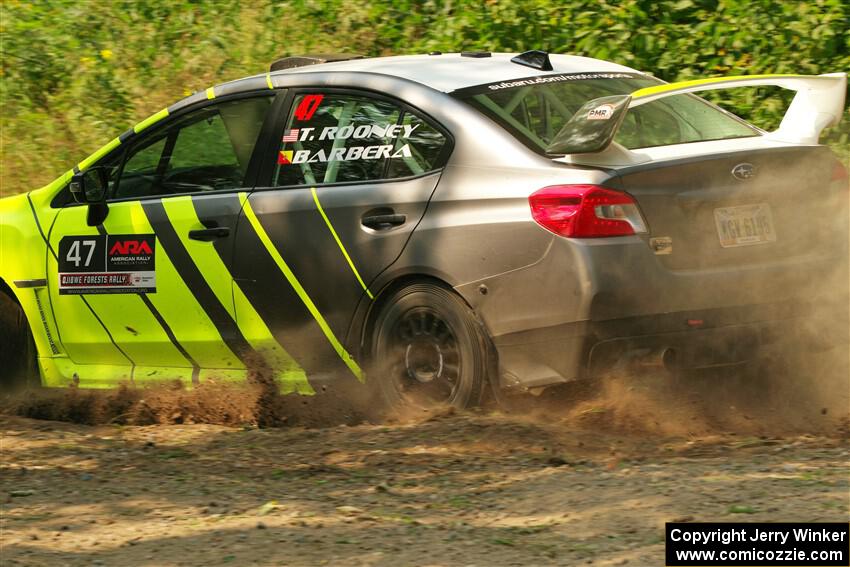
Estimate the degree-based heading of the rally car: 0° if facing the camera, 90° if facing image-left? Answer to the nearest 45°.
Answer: approximately 135°
